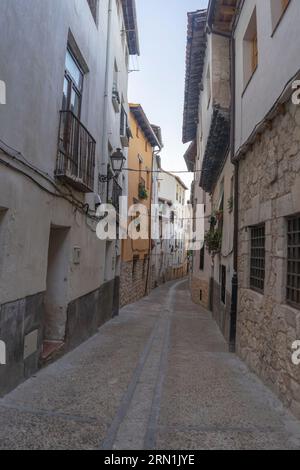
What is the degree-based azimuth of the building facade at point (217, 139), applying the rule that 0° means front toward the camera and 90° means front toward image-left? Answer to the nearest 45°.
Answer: approximately 90°

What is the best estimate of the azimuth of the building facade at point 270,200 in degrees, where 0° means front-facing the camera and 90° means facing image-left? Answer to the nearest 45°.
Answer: approximately 90°

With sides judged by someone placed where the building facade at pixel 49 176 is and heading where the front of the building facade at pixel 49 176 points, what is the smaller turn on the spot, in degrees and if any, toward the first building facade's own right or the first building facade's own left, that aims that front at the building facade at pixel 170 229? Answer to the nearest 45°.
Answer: approximately 90° to the first building facade's own left

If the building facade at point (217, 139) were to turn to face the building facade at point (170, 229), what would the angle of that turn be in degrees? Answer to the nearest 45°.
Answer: approximately 90° to its right

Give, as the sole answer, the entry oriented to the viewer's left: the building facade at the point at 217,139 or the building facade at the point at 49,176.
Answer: the building facade at the point at 217,139

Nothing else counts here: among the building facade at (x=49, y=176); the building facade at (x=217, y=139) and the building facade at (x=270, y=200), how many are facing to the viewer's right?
1

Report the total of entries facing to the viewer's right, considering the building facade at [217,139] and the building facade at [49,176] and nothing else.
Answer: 1

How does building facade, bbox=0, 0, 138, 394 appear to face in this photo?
to the viewer's right

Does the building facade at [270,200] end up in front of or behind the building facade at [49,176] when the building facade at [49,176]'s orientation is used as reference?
in front

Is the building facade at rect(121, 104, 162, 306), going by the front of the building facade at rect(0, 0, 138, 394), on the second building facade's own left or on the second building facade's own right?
on the second building facade's own left
